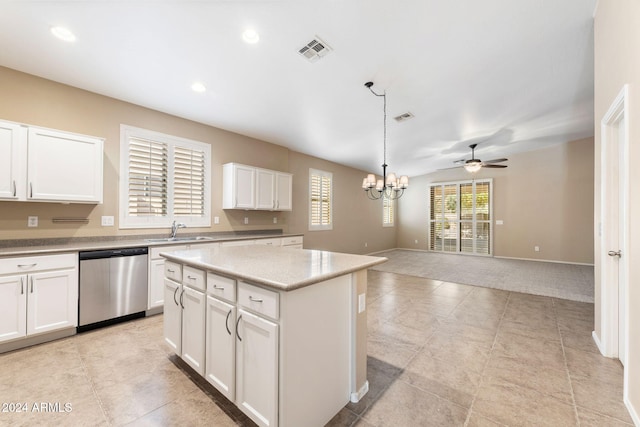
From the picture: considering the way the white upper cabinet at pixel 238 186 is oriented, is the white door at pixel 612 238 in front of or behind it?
in front

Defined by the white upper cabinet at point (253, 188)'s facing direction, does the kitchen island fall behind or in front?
in front

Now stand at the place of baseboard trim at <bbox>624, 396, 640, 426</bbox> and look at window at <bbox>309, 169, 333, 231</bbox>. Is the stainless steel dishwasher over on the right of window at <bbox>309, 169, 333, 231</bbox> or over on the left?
left

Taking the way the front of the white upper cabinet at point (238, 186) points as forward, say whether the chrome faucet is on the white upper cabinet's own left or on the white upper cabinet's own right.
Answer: on the white upper cabinet's own right

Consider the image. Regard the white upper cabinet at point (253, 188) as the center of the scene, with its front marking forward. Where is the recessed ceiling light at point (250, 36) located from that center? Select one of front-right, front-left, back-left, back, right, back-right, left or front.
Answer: front-right

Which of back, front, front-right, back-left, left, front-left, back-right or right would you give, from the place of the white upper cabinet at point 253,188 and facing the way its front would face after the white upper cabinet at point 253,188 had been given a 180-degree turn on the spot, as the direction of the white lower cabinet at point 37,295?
left

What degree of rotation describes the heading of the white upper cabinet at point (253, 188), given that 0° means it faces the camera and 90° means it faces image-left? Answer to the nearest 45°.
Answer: approximately 315°

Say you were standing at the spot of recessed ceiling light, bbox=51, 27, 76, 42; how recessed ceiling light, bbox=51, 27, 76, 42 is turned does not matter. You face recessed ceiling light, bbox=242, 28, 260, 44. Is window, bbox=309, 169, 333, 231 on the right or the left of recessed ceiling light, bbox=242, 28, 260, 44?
left

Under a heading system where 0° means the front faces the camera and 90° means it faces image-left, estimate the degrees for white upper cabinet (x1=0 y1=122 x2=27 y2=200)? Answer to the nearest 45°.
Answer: approximately 0°
